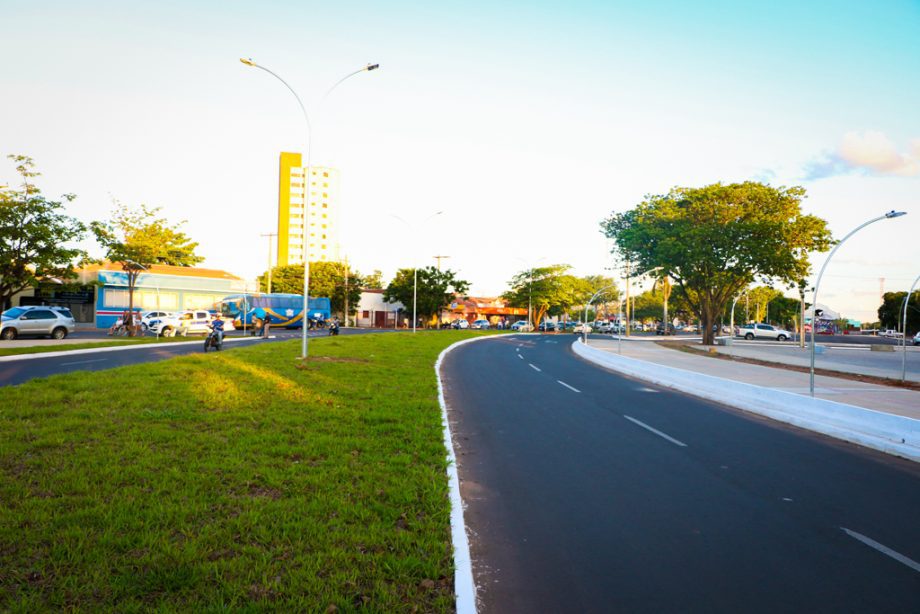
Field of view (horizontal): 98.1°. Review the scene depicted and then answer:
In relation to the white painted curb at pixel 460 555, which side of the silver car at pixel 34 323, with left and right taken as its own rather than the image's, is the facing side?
left

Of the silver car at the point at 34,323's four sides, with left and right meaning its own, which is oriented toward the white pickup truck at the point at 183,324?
back

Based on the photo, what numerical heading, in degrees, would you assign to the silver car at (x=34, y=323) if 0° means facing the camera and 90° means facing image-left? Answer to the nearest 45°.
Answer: approximately 90°

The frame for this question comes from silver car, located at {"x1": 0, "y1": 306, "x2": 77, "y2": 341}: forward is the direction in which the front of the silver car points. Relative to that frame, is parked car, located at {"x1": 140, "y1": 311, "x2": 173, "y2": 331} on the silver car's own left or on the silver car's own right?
on the silver car's own right
